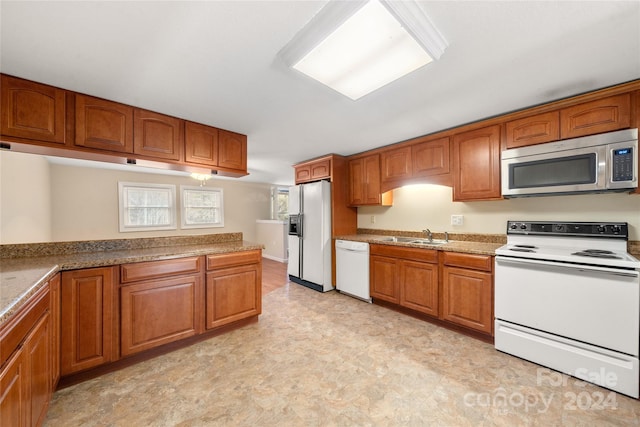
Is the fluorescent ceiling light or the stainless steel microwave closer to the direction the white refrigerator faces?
the fluorescent ceiling light

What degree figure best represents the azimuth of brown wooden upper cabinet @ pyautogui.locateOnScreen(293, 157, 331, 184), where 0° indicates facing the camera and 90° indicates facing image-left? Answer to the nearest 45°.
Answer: approximately 45°

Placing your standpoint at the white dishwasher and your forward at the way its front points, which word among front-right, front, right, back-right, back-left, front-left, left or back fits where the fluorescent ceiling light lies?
front-left

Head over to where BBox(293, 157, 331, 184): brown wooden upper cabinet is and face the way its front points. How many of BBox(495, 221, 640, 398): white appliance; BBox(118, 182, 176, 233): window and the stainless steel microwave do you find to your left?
2

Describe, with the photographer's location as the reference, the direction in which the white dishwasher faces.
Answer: facing the viewer and to the left of the viewer

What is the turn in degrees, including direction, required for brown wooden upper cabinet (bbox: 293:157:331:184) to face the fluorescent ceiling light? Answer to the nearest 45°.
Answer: approximately 45° to its left

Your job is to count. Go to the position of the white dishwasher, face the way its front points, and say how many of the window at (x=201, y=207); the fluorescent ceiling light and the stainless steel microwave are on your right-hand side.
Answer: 1

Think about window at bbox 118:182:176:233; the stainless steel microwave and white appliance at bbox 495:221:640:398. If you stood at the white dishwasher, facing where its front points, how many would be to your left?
2

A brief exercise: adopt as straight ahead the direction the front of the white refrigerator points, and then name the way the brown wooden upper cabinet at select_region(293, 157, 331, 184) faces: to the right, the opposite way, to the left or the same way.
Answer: the same way

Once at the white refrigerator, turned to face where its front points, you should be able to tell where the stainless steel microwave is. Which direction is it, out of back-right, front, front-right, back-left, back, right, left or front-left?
left

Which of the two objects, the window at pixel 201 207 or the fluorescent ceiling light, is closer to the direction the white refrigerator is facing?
the fluorescent ceiling light

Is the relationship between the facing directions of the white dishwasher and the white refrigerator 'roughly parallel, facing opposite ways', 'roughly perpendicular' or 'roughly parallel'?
roughly parallel

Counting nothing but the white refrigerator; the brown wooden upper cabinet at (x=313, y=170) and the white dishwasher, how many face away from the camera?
0

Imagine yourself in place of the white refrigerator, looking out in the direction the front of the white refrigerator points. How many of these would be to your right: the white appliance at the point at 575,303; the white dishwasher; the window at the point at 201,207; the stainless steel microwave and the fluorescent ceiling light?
1

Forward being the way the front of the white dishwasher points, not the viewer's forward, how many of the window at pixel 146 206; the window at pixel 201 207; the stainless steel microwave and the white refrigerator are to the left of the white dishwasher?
1

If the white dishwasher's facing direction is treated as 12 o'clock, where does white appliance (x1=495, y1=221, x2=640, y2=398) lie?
The white appliance is roughly at 9 o'clock from the white dishwasher.
